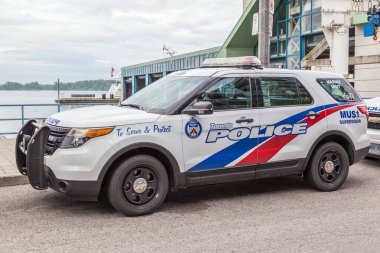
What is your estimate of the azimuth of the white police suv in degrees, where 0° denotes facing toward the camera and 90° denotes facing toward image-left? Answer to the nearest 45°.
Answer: approximately 45°

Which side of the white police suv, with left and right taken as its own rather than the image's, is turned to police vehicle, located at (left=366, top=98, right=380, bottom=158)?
back
